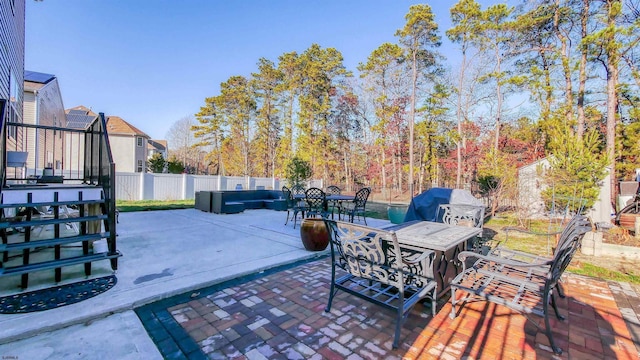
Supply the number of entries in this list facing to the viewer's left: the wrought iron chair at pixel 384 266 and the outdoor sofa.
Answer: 0

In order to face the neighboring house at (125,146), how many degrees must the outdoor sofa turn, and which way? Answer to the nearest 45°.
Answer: approximately 180°

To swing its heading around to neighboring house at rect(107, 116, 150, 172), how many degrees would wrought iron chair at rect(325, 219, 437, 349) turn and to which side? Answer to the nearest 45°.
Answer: approximately 90° to its left

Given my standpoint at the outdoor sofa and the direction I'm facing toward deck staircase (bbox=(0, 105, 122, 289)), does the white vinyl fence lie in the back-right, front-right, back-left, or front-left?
back-right

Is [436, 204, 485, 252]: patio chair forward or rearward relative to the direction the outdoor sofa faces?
forward

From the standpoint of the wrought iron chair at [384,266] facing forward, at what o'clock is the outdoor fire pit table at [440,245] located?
The outdoor fire pit table is roughly at 12 o'clock from the wrought iron chair.

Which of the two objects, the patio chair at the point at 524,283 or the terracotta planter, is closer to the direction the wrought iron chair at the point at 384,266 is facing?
the patio chair

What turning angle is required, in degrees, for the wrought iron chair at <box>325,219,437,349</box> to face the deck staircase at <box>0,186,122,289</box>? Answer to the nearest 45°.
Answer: approximately 135° to its left

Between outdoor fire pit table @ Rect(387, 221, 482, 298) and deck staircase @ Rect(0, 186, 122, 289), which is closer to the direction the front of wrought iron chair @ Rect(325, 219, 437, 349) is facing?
the outdoor fire pit table

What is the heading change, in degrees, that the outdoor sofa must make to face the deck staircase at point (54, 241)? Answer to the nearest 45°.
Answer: approximately 45° to its right

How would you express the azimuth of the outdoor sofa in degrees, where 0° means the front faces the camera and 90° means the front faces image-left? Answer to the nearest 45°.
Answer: approximately 315°

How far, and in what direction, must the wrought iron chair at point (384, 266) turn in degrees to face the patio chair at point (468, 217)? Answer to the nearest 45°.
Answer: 0° — it already faces it

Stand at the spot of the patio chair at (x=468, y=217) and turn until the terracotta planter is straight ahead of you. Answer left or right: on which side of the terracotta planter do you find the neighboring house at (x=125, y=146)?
right

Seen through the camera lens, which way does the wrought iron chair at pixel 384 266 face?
facing away from the viewer and to the right of the viewer
